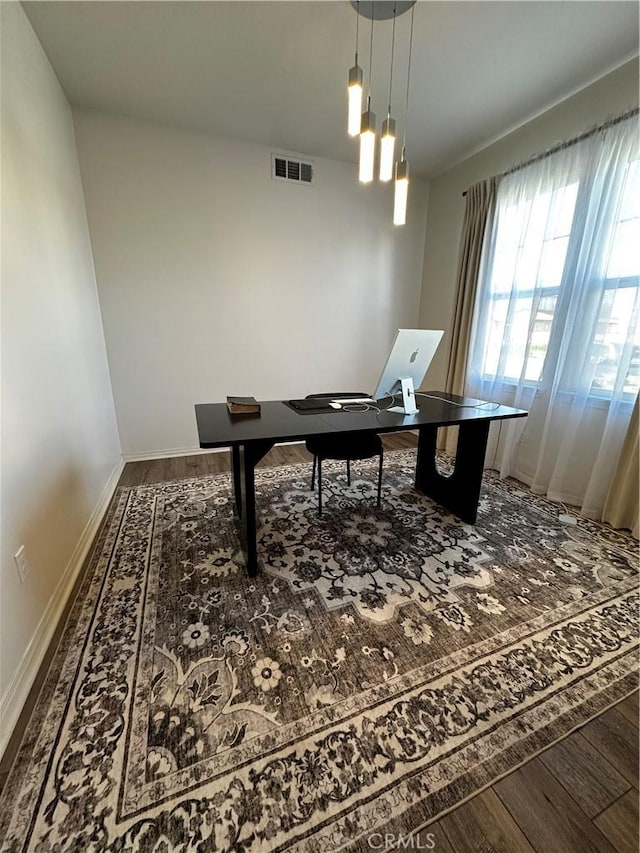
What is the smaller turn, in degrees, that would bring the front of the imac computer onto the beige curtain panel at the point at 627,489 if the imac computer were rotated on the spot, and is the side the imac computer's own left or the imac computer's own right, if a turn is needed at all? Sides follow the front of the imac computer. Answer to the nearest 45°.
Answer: approximately 135° to the imac computer's own right

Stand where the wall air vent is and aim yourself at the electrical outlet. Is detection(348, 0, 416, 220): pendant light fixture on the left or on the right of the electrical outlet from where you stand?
left

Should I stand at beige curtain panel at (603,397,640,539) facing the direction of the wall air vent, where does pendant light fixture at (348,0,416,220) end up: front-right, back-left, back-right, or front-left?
front-left

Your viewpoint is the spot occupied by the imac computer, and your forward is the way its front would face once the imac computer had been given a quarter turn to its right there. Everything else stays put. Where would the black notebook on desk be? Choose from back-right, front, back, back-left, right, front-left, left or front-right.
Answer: back-left

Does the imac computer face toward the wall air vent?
yes

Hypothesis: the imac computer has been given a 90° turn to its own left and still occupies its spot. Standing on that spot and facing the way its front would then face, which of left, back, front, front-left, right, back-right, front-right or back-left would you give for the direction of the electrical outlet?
front

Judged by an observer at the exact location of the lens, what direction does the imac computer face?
facing away from the viewer and to the left of the viewer

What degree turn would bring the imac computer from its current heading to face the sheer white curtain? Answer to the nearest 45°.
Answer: approximately 90° to its right
